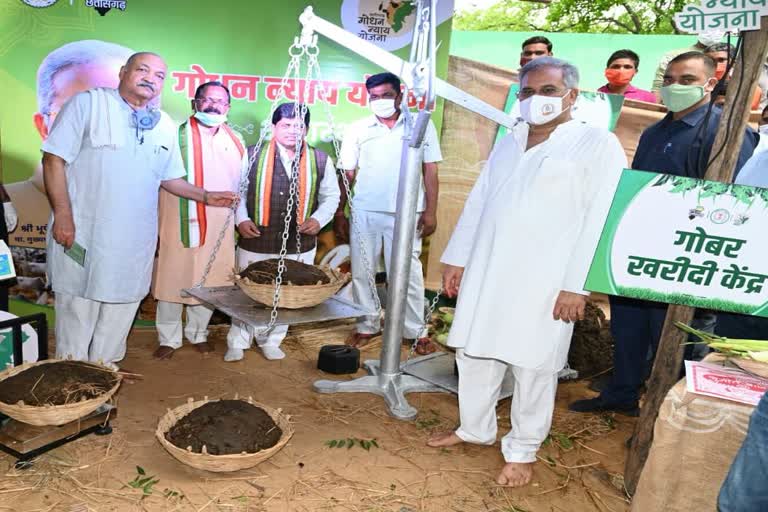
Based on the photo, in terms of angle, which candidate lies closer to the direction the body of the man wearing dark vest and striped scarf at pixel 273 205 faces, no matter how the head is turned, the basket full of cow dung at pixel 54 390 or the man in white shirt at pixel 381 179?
the basket full of cow dung

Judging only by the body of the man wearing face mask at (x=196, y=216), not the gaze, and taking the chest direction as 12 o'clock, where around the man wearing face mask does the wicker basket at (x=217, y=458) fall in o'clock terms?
The wicker basket is roughly at 12 o'clock from the man wearing face mask.

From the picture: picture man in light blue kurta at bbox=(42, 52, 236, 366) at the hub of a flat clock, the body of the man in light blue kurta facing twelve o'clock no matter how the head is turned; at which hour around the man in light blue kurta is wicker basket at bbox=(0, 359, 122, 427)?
The wicker basket is roughly at 2 o'clock from the man in light blue kurta.

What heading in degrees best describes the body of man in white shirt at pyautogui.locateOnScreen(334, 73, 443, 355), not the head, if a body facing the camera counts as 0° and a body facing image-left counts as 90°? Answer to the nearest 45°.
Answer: approximately 0°

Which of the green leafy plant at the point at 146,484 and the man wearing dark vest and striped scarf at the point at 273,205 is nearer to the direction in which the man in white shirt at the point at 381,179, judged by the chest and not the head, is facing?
the green leafy plant

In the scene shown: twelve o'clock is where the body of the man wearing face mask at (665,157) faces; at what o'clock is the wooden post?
The wooden post is roughly at 10 o'clock from the man wearing face mask.

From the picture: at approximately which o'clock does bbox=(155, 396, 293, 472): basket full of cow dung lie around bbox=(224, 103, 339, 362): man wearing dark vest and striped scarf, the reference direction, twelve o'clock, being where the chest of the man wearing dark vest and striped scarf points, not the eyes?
The basket full of cow dung is roughly at 12 o'clock from the man wearing dark vest and striped scarf.
